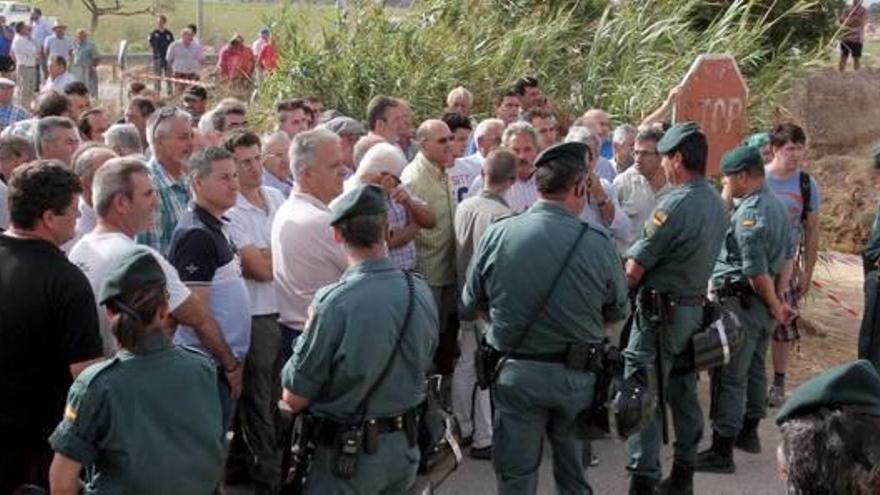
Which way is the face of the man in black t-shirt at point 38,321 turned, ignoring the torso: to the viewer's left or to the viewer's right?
to the viewer's right

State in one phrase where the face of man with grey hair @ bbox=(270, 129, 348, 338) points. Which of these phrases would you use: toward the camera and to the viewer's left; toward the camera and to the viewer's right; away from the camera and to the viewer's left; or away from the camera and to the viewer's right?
toward the camera and to the viewer's right

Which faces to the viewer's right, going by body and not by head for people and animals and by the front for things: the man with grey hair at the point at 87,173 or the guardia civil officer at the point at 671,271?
the man with grey hair

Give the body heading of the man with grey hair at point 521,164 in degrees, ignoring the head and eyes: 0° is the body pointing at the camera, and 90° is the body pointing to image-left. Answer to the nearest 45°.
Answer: approximately 0°

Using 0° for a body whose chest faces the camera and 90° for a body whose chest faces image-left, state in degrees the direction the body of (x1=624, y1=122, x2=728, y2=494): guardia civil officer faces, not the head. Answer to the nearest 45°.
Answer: approximately 135°

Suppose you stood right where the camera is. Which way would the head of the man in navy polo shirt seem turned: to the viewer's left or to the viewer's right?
to the viewer's right

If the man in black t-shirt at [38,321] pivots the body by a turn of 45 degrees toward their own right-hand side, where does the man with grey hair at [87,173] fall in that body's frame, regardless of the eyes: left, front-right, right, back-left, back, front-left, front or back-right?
left

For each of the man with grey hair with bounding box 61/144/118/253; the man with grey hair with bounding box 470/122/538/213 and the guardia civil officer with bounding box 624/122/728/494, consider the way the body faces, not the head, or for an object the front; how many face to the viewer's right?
1

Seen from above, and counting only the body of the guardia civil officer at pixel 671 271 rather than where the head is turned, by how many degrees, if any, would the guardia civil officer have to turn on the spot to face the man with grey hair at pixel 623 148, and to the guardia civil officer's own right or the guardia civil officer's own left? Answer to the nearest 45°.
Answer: approximately 45° to the guardia civil officer's own right

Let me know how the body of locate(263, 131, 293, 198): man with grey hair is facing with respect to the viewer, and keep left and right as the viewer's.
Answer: facing the viewer and to the right of the viewer

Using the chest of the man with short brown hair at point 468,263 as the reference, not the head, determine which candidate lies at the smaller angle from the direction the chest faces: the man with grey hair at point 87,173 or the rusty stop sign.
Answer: the rusty stop sign

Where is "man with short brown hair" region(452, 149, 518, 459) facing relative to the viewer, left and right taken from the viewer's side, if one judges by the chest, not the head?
facing away from the viewer and to the right of the viewer

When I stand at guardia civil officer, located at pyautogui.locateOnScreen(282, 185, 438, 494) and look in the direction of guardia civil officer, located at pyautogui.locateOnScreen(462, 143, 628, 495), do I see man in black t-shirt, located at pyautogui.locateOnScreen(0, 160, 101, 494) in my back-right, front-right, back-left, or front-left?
back-left

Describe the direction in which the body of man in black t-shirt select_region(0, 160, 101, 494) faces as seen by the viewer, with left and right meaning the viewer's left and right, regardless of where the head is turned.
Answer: facing away from the viewer and to the right of the viewer
